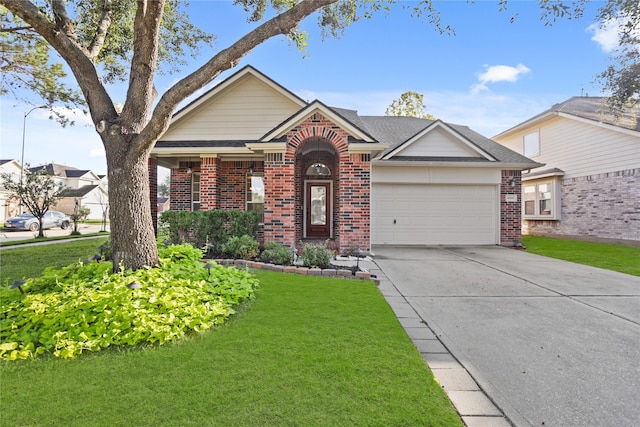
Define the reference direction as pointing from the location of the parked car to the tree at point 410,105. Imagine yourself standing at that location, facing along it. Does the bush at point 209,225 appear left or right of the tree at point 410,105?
right

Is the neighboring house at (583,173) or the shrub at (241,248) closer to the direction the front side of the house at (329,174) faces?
the shrub

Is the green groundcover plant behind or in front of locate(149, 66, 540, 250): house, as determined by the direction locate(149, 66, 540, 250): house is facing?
in front

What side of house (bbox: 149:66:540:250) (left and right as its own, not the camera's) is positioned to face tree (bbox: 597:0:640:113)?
left

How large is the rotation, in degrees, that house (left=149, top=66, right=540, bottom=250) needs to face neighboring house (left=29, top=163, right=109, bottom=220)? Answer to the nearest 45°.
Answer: approximately 135° to its right

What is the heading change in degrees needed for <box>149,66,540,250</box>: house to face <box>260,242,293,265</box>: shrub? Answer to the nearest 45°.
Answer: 0° — it already faces it

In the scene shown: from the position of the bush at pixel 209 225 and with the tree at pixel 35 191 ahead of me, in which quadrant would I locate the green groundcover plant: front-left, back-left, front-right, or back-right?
back-left

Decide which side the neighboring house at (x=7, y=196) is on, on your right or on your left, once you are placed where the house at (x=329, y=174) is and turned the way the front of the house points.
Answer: on your right

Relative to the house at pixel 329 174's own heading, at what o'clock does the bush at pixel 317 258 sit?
The bush is roughly at 12 o'clock from the house.

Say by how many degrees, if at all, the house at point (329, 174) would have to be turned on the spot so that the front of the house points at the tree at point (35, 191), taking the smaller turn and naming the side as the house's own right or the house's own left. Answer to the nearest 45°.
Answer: approximately 90° to the house's own right

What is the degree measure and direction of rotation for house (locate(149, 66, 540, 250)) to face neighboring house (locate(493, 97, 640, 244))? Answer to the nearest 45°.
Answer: approximately 90° to its left

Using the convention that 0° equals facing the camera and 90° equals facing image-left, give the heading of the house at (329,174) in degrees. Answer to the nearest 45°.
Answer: approximately 0°
